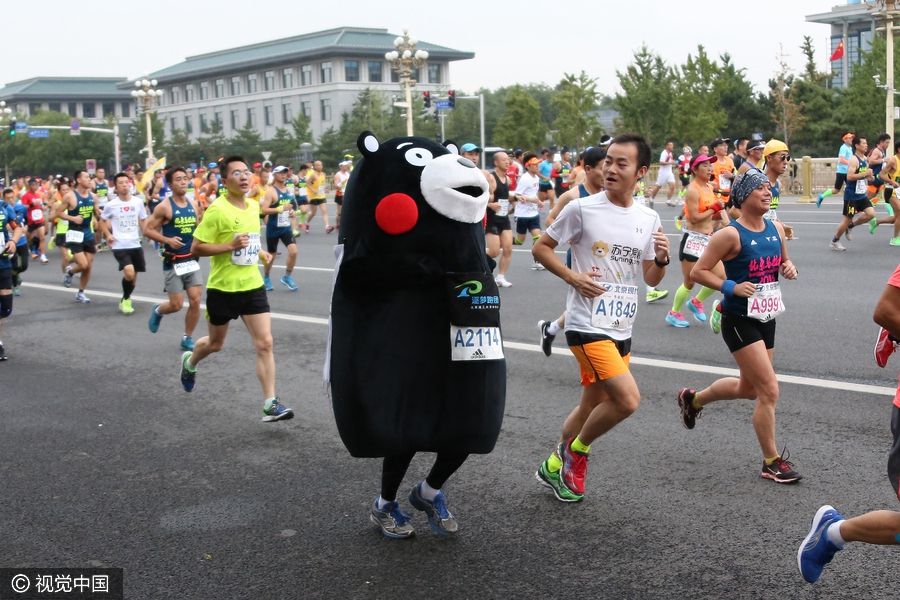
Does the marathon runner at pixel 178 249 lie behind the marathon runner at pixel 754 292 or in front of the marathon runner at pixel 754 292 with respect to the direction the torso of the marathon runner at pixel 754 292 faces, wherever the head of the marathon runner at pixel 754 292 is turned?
behind

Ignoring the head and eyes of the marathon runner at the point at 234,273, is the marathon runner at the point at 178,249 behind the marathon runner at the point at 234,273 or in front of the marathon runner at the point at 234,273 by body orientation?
behind

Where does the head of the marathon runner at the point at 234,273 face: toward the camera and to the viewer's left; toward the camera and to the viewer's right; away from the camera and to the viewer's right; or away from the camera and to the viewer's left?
toward the camera and to the viewer's right

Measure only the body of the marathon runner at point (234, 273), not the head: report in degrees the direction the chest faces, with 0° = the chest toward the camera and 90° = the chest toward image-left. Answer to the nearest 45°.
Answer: approximately 315°

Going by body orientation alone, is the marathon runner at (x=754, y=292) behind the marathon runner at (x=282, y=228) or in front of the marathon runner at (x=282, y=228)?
in front

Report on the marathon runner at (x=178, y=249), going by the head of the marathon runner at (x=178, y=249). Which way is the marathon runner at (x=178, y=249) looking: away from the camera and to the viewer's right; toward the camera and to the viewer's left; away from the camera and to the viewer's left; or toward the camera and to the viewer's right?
toward the camera and to the viewer's right

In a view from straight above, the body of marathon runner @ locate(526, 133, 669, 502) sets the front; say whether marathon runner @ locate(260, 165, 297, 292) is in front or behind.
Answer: behind

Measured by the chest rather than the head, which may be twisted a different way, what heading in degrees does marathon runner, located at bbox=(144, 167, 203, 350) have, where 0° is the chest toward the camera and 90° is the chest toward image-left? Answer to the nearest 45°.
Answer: approximately 315°
